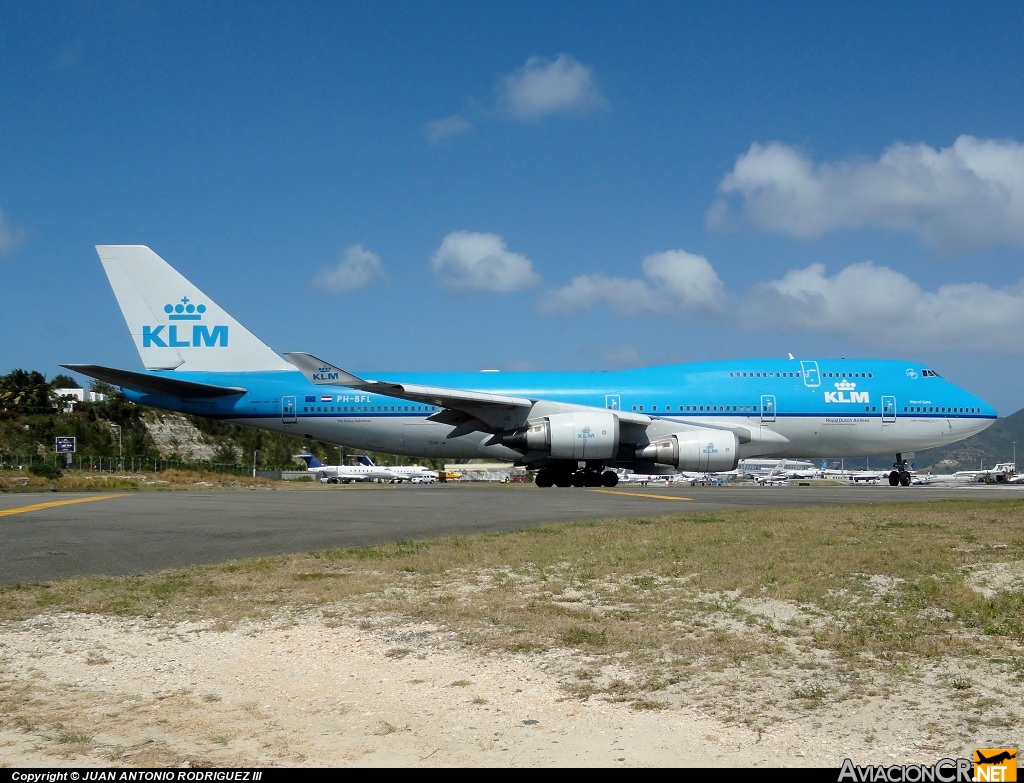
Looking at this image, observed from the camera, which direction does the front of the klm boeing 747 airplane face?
facing to the right of the viewer

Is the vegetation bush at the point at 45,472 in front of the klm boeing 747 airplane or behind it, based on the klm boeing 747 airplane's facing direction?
behind
